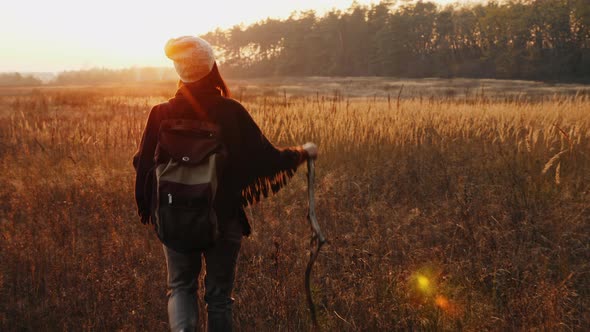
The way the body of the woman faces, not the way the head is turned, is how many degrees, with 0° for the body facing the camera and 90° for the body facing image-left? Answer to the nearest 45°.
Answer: approximately 180°
